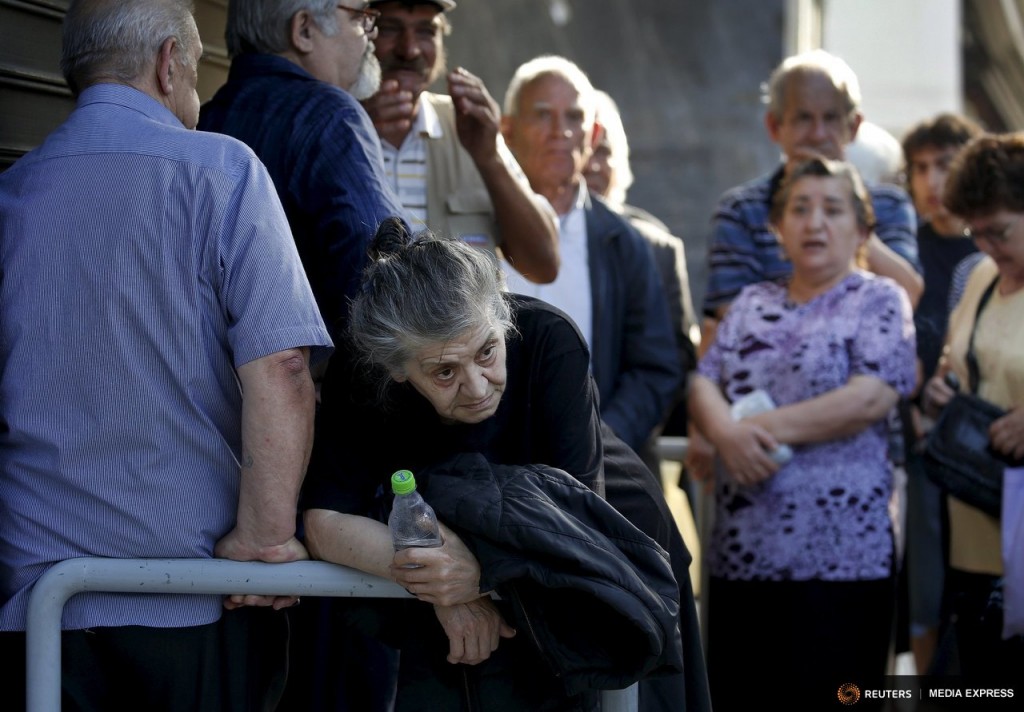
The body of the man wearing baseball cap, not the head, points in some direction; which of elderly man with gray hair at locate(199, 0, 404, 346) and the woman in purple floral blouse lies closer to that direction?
the elderly man with gray hair

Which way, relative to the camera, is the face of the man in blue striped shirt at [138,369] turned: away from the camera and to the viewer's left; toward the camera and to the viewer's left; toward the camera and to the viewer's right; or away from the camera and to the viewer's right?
away from the camera and to the viewer's right

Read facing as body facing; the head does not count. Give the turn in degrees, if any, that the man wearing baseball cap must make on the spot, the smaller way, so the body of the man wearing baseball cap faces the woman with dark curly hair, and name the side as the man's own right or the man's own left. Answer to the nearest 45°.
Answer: approximately 135° to the man's own left

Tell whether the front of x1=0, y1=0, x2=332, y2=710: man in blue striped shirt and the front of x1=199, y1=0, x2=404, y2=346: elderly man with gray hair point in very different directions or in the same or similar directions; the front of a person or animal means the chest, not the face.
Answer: same or similar directions

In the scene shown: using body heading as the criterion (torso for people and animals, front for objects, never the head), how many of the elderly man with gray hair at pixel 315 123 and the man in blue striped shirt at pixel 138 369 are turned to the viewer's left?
0

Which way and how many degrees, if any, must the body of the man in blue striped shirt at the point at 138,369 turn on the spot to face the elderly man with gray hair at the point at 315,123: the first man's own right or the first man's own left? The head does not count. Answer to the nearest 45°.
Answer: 0° — they already face them

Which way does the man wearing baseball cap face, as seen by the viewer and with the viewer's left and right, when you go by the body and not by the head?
facing the viewer and to the left of the viewer

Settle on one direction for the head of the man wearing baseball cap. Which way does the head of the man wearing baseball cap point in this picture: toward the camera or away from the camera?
toward the camera

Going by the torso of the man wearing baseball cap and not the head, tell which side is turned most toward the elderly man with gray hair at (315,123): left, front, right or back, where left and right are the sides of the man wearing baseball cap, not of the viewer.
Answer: front

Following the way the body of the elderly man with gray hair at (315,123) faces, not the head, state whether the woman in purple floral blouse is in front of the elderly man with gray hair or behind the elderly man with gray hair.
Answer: in front

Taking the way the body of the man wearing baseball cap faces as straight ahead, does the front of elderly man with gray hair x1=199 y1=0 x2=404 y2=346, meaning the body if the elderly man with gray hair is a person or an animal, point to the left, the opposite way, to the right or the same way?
the opposite way

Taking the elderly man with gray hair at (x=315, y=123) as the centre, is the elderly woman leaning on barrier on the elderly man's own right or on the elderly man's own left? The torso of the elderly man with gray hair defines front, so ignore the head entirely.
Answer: on the elderly man's own right

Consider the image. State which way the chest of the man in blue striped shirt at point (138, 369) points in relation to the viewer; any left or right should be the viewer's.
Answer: facing away from the viewer and to the right of the viewer

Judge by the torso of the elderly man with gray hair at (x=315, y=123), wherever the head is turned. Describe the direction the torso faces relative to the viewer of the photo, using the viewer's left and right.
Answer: facing away from the viewer and to the right of the viewer

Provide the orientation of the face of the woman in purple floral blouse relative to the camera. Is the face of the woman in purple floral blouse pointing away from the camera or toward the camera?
toward the camera

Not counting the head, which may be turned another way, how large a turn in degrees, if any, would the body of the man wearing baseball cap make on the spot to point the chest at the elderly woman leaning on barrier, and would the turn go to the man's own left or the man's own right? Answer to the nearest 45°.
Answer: approximately 45° to the man's own left

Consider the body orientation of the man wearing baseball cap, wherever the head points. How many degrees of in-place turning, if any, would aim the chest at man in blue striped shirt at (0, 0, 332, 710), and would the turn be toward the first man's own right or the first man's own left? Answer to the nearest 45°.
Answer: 0° — they already face them
